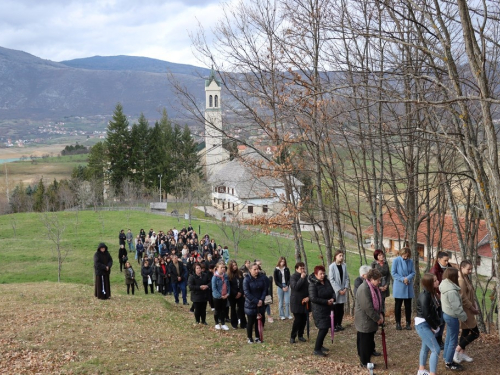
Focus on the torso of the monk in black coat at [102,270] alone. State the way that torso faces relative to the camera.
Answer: toward the camera

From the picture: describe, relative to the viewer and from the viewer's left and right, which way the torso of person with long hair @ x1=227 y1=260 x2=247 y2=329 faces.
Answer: facing the viewer and to the right of the viewer

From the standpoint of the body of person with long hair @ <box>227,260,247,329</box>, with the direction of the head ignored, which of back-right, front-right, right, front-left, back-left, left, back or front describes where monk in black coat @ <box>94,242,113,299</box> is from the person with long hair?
back

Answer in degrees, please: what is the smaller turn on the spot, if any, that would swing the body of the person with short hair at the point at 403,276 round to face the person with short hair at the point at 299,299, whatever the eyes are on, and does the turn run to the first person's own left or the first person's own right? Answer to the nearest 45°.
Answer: approximately 45° to the first person's own right

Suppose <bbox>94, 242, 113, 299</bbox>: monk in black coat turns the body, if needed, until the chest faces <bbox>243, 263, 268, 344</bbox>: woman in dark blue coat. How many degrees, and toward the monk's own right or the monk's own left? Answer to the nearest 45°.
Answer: approximately 45° to the monk's own left

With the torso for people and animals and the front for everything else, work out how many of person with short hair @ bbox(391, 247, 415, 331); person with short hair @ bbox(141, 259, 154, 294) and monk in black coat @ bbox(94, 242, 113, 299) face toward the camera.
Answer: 3

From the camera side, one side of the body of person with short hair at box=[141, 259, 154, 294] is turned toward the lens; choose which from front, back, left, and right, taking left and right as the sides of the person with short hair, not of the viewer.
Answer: front

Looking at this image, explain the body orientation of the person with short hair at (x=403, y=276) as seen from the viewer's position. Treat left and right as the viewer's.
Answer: facing the viewer
